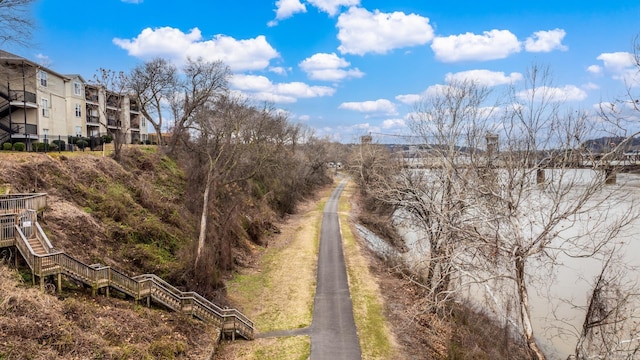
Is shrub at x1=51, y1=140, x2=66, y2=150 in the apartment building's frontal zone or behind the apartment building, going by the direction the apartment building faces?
frontal zone

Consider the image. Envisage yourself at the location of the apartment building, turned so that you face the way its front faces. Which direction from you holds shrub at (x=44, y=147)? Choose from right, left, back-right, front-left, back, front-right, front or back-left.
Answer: front-right

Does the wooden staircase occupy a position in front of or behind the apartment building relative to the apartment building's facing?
in front

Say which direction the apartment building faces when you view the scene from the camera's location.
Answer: facing the viewer and to the right of the viewer

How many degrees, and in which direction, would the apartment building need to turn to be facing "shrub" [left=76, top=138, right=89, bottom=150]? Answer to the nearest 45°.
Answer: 0° — it already faces it
